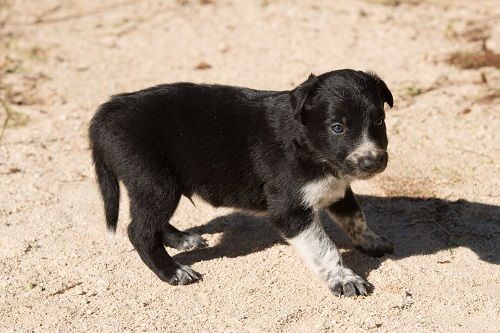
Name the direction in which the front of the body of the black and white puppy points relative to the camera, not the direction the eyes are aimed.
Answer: to the viewer's right

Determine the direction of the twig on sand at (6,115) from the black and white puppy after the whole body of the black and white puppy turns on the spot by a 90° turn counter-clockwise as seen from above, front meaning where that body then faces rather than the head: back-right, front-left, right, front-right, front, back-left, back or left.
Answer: front-left

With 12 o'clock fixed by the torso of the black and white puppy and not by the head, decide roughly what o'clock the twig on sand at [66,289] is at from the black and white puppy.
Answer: The twig on sand is roughly at 5 o'clock from the black and white puppy.
